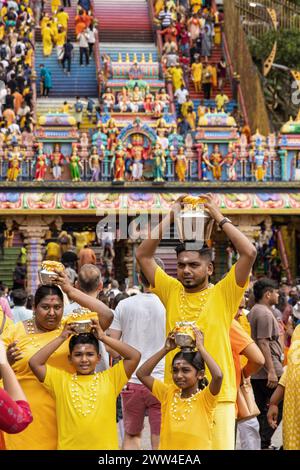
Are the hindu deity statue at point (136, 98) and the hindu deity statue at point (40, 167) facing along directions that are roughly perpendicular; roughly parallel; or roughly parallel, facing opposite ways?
roughly parallel

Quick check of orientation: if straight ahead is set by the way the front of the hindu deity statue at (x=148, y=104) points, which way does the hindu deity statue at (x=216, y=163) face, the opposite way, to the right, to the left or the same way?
the same way

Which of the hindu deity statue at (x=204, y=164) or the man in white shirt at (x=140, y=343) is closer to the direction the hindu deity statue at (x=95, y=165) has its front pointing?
the man in white shirt

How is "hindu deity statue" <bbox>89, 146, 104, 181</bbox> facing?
toward the camera

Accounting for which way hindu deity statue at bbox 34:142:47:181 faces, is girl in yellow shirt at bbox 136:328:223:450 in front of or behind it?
in front

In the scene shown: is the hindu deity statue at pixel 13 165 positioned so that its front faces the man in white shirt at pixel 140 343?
yes

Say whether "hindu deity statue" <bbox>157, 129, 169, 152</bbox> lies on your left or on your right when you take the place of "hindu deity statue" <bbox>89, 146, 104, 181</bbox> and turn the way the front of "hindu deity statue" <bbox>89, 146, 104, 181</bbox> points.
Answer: on your left

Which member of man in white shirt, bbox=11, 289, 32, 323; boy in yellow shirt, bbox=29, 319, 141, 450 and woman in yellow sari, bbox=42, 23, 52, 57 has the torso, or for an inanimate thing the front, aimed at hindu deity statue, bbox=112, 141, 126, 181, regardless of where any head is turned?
the man in white shirt

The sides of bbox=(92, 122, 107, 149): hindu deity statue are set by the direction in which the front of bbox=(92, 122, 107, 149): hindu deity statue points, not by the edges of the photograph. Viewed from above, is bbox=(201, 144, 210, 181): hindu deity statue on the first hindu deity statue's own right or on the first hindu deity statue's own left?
on the first hindu deity statue's own left

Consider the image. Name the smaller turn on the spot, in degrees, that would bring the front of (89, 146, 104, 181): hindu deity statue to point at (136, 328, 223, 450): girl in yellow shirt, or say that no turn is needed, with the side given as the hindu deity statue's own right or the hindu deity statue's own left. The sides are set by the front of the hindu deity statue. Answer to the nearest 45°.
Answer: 0° — it already faces them

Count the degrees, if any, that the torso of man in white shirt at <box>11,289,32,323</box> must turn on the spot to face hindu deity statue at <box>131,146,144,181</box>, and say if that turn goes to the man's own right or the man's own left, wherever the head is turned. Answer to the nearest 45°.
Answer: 0° — they already face it

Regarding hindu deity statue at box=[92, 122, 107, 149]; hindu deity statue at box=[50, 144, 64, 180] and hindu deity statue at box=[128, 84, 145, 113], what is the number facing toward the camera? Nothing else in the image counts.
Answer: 3

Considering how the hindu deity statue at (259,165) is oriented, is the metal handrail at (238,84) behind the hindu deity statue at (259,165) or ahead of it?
behind

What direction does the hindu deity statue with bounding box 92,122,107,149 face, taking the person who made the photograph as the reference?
facing the viewer

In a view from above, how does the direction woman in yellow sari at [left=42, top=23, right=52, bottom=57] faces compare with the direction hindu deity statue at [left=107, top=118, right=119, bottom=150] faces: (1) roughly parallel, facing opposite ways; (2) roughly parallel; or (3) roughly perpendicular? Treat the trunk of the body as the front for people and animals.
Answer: roughly parallel, facing opposite ways

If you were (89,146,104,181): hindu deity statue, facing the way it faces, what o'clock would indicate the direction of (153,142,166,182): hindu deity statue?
(153,142,166,182): hindu deity statue is roughly at 9 o'clock from (89,146,104,181): hindu deity statue.

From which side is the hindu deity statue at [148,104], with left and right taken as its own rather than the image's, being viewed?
front
